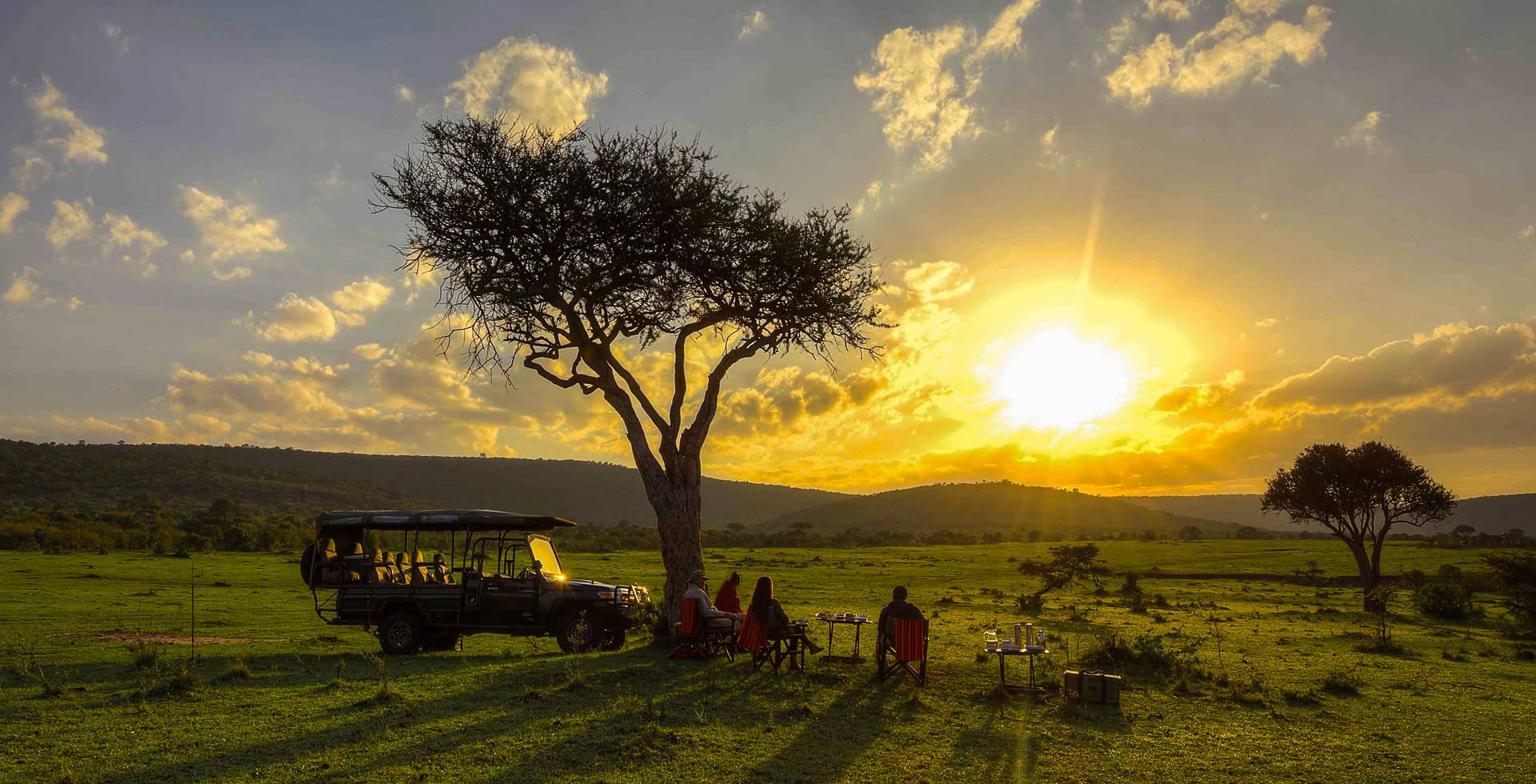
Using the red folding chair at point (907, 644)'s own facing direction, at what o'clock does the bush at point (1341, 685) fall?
The bush is roughly at 4 o'clock from the red folding chair.

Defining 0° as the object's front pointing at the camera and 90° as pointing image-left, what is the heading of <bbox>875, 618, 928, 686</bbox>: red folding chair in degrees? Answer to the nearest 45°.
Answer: approximately 135°

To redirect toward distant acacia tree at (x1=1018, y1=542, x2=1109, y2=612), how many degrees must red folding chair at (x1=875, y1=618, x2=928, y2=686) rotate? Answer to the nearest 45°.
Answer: approximately 45° to its right

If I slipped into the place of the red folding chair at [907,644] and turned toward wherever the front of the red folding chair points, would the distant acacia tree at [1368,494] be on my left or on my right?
on my right

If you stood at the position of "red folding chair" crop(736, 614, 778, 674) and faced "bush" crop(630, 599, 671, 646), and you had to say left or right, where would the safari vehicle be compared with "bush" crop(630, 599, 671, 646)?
left

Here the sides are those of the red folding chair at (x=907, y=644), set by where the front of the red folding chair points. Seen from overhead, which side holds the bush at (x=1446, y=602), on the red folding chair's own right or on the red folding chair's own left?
on the red folding chair's own right
